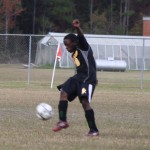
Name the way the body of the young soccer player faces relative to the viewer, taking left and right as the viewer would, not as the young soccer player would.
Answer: facing the viewer and to the left of the viewer

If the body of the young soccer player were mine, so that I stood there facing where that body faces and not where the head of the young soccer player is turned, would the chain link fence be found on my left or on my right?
on my right
